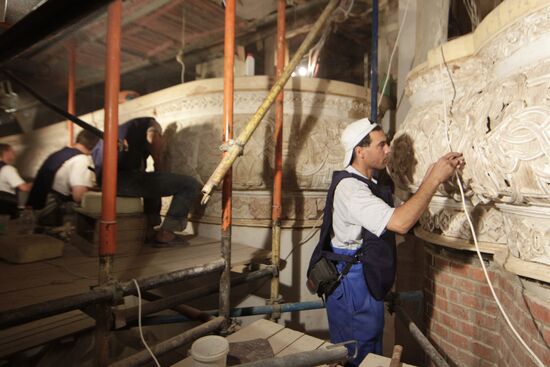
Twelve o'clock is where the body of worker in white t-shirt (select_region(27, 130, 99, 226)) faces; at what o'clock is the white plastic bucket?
The white plastic bucket is roughly at 4 o'clock from the worker in white t-shirt.

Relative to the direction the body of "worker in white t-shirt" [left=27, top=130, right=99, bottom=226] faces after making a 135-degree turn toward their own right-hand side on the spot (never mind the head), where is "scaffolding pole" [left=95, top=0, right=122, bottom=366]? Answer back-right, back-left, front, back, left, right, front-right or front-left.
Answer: front

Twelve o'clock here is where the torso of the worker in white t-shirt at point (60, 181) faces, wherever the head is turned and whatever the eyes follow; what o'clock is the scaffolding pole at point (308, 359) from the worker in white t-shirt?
The scaffolding pole is roughly at 4 o'clock from the worker in white t-shirt.

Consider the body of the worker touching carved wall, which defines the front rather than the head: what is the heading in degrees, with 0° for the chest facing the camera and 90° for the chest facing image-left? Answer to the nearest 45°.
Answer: approximately 270°

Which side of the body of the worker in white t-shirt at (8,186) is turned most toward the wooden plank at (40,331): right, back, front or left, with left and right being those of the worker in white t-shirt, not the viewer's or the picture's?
right

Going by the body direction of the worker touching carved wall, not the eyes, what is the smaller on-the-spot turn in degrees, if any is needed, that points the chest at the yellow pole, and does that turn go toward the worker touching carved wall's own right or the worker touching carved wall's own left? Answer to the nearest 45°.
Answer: approximately 180°

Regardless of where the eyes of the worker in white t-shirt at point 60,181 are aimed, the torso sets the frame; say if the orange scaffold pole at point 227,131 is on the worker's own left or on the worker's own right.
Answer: on the worker's own right

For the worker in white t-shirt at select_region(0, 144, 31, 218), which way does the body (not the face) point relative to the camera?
to the viewer's right

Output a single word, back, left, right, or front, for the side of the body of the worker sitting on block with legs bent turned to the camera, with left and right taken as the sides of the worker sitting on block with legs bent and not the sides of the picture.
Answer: right

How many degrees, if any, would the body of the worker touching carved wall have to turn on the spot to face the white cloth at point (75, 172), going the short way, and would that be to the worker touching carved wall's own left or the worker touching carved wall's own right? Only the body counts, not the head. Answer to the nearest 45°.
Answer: approximately 180°
